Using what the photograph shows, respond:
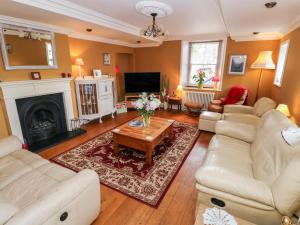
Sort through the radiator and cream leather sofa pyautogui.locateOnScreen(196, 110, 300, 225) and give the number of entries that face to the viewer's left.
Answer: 1

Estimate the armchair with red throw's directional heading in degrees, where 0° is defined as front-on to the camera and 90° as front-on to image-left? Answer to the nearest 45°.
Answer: approximately 45°

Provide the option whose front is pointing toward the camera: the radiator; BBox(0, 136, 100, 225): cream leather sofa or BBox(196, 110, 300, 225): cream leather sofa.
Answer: the radiator

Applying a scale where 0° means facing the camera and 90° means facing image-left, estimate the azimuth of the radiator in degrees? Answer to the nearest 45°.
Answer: approximately 0°

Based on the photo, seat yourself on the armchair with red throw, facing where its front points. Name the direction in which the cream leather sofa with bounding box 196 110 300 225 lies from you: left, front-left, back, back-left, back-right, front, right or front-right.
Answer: front-left

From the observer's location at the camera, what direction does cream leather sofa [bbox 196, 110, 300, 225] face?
facing to the left of the viewer

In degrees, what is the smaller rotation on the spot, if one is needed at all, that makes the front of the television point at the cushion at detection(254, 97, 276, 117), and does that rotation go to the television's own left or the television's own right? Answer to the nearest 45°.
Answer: approximately 45° to the television's own left

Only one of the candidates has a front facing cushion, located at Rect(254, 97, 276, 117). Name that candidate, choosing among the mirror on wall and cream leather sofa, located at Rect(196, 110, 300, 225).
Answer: the mirror on wall

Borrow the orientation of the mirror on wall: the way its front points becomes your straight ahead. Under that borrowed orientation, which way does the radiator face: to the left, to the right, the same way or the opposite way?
to the right

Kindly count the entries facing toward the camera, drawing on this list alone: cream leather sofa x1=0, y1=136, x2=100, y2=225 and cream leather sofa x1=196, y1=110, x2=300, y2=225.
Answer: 0

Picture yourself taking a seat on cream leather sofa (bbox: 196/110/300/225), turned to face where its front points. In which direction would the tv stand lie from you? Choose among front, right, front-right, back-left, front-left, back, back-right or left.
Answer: front-right

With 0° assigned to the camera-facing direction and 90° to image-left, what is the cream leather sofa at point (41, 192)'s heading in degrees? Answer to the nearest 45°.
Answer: approximately 225°

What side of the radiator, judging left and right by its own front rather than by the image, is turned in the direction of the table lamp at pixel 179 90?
right

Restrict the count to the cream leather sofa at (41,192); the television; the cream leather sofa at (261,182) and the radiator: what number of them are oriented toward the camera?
2

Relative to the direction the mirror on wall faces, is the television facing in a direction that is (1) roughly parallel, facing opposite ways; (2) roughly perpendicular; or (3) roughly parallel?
roughly perpendicular
